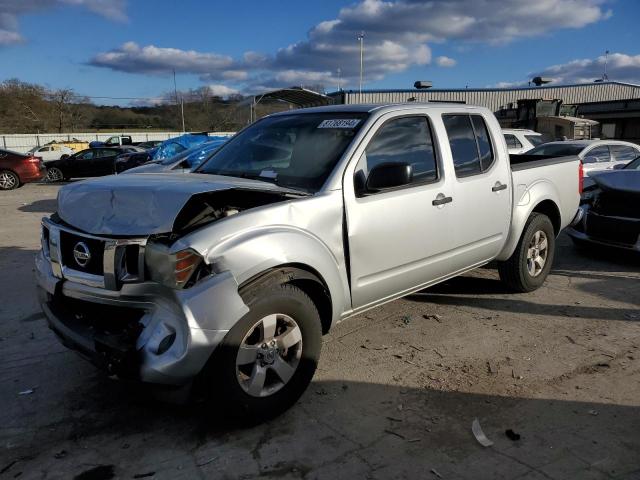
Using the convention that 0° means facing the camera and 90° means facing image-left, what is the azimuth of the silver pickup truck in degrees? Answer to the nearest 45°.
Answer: approximately 45°

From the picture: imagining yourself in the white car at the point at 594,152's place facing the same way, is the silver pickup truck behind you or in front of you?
in front

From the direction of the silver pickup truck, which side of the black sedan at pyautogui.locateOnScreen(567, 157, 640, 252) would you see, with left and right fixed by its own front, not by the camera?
front

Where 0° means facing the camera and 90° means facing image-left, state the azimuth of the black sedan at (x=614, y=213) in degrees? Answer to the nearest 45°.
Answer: approximately 45°

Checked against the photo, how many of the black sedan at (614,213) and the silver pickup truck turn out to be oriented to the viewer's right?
0

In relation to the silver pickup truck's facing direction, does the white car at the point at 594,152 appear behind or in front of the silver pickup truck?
behind

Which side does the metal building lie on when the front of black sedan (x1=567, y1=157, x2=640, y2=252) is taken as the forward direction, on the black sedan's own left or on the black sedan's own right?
on the black sedan's own right

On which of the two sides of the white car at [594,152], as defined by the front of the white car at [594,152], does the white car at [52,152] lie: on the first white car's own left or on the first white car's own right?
on the first white car's own right

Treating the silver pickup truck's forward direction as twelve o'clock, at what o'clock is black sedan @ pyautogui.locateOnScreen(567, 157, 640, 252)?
The black sedan is roughly at 6 o'clock from the silver pickup truck.

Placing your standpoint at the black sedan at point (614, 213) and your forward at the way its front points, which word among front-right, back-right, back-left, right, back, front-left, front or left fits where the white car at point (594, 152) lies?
back-right

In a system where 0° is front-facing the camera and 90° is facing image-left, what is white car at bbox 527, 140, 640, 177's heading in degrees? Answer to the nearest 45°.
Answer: approximately 45°

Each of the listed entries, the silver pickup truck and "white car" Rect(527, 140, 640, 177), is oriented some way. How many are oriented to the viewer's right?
0
